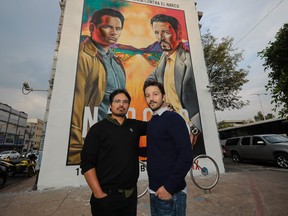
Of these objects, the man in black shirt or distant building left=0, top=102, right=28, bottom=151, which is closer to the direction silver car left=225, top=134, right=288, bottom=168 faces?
the man in black shirt

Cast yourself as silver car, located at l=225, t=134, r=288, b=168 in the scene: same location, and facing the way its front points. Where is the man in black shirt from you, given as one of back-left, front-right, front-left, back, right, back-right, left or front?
front-right
